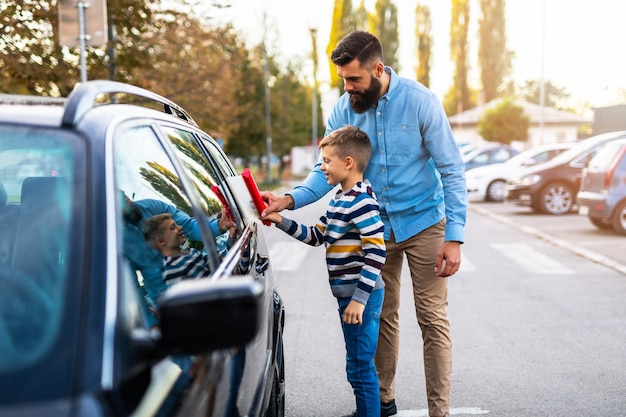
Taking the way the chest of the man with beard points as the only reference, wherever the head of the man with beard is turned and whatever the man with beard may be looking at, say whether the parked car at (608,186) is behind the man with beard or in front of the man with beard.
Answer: behind

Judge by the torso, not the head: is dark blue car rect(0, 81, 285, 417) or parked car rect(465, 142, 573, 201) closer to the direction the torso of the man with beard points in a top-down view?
the dark blue car

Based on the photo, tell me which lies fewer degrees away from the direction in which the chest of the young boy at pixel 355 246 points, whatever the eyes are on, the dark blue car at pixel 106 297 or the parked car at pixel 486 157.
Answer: the dark blue car

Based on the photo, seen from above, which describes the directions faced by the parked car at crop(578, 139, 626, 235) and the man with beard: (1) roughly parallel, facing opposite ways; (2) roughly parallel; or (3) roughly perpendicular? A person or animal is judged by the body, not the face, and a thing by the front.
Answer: roughly parallel, facing opposite ways

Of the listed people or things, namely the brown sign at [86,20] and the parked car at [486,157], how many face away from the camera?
1

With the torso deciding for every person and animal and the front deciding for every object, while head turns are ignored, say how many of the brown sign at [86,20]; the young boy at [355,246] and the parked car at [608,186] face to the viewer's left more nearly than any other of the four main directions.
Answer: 1

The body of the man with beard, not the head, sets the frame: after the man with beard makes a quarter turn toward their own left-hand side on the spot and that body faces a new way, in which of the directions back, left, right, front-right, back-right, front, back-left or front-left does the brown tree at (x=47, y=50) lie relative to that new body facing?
back

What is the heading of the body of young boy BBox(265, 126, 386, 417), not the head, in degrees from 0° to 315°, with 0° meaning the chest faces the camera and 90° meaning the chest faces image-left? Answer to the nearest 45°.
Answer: approximately 90°

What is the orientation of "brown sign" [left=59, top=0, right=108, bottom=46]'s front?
away from the camera

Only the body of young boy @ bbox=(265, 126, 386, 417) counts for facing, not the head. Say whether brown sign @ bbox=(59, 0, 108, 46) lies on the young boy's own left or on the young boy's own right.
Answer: on the young boy's own right

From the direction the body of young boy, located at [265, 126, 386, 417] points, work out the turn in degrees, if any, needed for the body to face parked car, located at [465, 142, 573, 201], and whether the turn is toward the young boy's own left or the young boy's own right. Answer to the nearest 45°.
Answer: approximately 90° to the young boy's own right

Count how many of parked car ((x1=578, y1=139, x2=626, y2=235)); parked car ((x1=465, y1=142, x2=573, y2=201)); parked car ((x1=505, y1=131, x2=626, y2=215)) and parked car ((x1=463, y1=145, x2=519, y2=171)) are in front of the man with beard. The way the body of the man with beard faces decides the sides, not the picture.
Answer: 0

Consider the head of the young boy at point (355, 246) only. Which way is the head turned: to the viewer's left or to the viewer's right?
to the viewer's left
